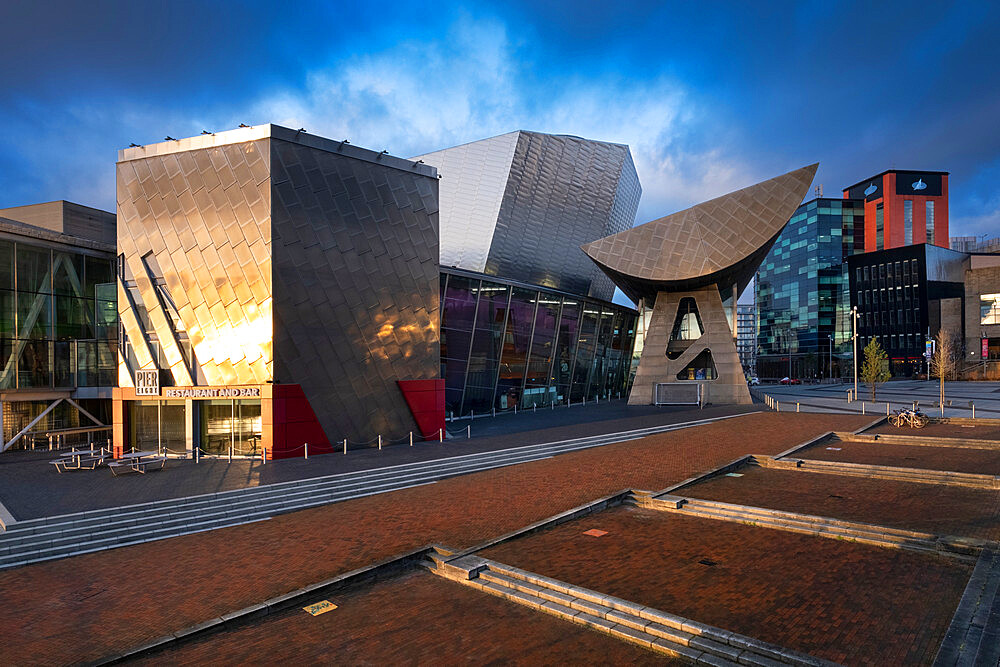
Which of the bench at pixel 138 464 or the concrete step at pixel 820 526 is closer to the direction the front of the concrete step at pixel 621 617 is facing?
the bench

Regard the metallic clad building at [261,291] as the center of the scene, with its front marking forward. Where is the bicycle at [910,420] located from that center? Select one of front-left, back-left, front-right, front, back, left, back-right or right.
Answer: back-left

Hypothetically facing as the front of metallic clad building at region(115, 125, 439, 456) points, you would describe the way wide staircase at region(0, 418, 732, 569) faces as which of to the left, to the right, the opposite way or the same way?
to the left

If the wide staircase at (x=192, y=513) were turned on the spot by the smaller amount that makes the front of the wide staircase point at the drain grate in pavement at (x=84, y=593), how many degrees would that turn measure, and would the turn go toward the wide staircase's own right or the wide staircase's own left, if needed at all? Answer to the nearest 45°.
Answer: approximately 45° to the wide staircase's own right

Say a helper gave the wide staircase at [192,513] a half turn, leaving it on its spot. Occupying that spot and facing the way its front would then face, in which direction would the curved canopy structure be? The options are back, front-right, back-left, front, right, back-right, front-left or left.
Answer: right

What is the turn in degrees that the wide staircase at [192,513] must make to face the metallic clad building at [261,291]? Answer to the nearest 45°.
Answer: approximately 135° to its left

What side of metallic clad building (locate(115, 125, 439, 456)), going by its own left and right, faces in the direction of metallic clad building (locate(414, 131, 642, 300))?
back

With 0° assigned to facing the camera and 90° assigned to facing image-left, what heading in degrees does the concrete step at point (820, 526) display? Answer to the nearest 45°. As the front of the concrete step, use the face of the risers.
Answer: approximately 45°

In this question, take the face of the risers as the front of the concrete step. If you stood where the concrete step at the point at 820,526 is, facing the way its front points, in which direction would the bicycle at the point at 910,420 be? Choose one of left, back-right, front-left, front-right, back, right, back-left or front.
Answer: back-right
